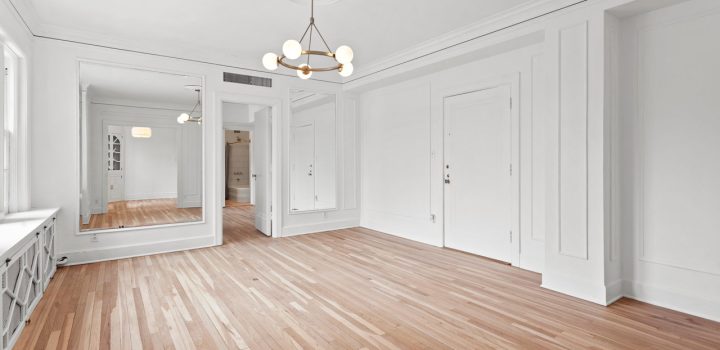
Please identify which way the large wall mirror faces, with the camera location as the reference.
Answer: facing the viewer and to the right of the viewer

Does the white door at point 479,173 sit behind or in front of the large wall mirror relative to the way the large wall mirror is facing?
in front
